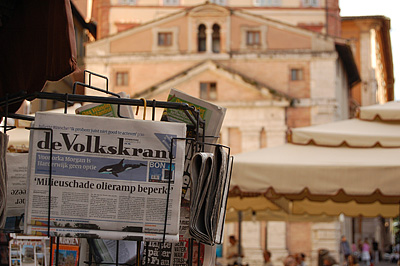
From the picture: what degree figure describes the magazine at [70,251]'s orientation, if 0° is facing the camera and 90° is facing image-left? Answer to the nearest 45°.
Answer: approximately 0°

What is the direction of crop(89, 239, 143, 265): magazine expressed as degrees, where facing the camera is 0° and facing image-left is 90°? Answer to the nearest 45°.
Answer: approximately 0°
